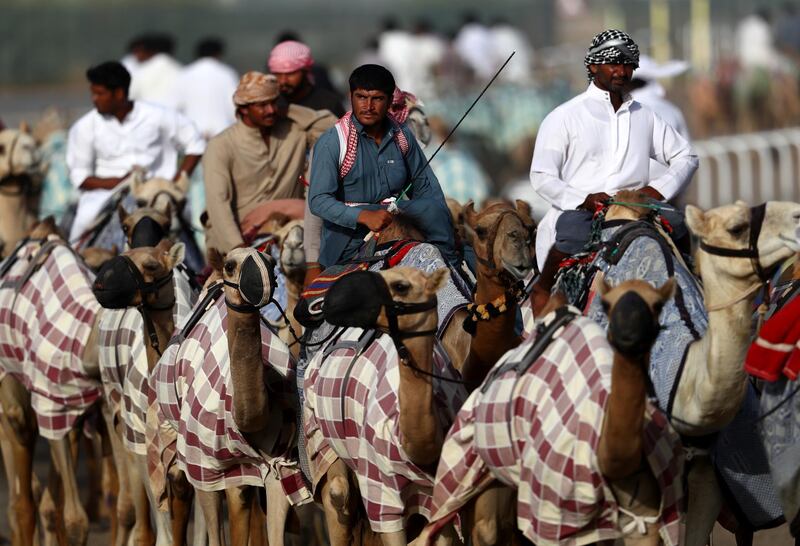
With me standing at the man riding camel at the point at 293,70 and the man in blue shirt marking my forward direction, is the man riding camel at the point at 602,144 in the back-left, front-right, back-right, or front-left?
front-left

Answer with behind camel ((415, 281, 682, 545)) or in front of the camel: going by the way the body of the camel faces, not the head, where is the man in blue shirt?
behind

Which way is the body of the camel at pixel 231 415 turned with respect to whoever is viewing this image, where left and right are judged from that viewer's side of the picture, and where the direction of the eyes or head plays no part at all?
facing the viewer and to the right of the viewer

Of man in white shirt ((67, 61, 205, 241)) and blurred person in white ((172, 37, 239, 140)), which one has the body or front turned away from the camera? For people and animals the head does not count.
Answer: the blurred person in white

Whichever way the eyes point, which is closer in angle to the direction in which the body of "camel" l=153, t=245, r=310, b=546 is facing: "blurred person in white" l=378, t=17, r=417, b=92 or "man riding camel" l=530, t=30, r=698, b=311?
the man riding camel

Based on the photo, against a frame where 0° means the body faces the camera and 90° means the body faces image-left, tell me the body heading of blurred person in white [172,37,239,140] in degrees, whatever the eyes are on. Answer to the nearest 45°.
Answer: approximately 180°
